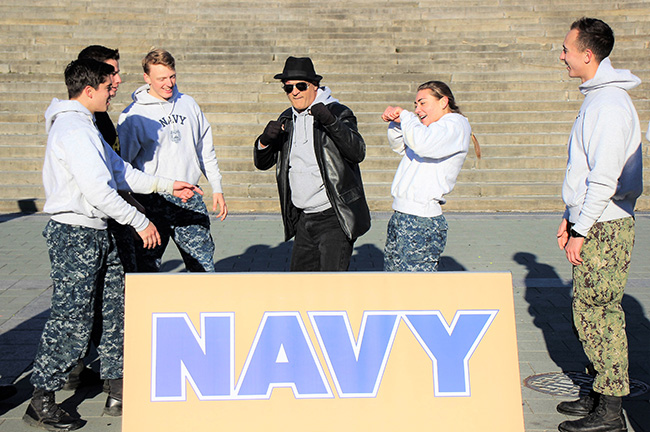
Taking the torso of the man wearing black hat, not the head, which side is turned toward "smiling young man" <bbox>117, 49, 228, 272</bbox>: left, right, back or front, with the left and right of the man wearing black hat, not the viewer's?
right

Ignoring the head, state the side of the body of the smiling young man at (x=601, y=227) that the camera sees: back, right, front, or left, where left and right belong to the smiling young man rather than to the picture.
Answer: left

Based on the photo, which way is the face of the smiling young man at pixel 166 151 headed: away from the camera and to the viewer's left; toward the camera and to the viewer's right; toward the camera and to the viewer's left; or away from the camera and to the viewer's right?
toward the camera and to the viewer's right

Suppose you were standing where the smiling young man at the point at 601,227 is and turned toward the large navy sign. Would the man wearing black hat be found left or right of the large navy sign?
right

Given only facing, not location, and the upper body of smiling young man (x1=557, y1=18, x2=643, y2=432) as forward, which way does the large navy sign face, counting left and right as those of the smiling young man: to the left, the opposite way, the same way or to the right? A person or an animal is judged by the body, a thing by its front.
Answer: to the left

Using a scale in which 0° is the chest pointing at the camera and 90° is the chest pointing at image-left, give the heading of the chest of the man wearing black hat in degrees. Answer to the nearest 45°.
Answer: approximately 45°

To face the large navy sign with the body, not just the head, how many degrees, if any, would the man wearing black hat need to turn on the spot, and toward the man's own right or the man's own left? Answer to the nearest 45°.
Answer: approximately 45° to the man's own left

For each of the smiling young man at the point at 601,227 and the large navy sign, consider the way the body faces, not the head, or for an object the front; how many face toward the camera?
1

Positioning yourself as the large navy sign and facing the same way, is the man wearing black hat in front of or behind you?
behind

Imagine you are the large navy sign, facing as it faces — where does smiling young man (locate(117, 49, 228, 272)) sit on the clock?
The smiling young man is roughly at 5 o'clock from the large navy sign.

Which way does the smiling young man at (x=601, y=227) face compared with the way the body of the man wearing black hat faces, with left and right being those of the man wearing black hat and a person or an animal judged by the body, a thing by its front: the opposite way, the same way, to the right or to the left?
to the right

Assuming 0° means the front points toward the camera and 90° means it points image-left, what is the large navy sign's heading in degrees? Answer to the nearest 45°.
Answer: approximately 0°

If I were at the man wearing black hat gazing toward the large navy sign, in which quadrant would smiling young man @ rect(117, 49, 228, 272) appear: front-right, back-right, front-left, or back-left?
back-right
